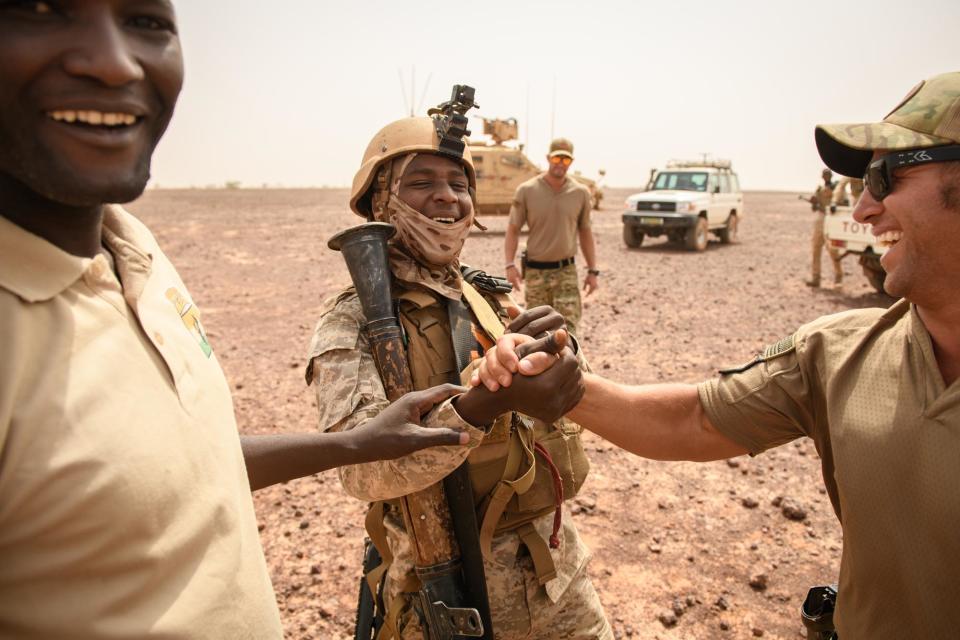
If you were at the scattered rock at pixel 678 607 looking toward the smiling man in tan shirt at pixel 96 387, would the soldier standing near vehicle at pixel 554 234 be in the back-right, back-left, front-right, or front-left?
back-right

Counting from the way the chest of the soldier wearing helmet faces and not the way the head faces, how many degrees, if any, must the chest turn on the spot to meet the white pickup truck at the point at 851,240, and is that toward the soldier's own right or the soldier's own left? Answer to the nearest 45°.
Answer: approximately 90° to the soldier's own left

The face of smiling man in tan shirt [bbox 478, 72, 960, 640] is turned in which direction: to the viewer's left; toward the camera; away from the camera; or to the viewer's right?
to the viewer's left

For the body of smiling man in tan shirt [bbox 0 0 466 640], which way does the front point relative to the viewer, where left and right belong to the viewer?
facing the viewer and to the right of the viewer

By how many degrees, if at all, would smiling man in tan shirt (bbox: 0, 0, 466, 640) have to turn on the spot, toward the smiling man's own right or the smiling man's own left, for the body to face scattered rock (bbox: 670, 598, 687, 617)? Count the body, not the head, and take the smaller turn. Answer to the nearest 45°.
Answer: approximately 90° to the smiling man's own left

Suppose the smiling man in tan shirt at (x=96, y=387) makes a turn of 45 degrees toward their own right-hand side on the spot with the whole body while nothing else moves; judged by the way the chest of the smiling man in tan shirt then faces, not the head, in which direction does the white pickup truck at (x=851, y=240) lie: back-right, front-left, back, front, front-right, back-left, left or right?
back-left

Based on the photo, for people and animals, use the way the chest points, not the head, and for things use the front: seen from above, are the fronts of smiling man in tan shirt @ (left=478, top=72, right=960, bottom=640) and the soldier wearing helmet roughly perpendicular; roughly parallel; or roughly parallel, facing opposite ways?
roughly perpendicular

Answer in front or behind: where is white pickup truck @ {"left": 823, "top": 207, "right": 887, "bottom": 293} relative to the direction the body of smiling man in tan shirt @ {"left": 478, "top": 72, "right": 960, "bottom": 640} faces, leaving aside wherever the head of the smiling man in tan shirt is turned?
behind

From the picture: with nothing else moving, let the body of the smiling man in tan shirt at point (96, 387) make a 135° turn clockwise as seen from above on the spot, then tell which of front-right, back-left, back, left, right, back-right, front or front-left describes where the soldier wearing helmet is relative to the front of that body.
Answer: back-right

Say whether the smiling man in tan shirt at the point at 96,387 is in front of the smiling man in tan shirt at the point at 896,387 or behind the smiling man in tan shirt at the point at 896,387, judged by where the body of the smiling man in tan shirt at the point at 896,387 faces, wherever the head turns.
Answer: in front

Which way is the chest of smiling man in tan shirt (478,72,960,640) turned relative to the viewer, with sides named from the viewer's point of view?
facing the viewer and to the left of the viewer
